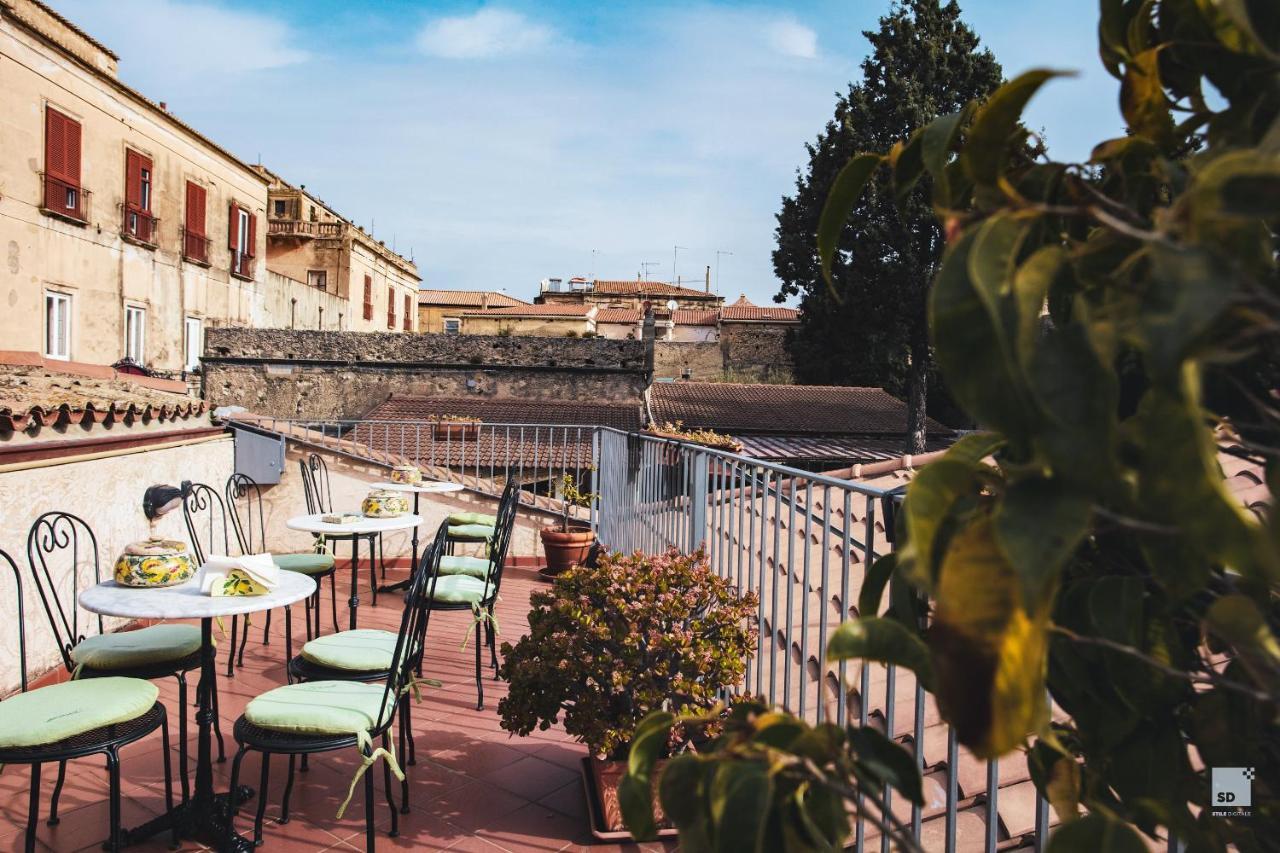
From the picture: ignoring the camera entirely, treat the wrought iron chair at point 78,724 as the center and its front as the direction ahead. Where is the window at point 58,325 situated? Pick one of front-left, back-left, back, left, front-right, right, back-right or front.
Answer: back-left

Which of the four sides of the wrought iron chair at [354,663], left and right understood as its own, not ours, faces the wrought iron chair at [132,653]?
front

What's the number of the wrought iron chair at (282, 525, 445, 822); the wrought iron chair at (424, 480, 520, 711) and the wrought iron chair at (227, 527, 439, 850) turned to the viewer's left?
3

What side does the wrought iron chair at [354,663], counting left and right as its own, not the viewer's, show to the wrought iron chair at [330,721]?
left

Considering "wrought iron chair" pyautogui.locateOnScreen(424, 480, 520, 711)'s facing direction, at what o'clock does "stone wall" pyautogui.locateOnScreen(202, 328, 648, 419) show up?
The stone wall is roughly at 3 o'clock from the wrought iron chair.

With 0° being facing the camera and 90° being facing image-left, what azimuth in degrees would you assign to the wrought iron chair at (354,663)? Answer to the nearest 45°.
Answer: approximately 90°

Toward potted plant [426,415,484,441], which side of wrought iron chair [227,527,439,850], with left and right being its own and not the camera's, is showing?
right

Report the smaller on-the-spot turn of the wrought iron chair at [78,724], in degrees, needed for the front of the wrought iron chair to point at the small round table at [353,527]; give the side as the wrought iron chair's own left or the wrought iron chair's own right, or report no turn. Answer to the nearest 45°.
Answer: approximately 90° to the wrought iron chair's own left

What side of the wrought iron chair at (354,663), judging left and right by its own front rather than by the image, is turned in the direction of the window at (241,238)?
right

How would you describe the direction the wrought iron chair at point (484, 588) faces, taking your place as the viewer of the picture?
facing to the left of the viewer

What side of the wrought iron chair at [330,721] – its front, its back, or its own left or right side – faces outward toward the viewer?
left

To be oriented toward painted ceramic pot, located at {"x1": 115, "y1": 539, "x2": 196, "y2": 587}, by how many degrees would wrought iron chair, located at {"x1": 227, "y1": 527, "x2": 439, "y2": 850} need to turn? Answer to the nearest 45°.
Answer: approximately 45° to its right
